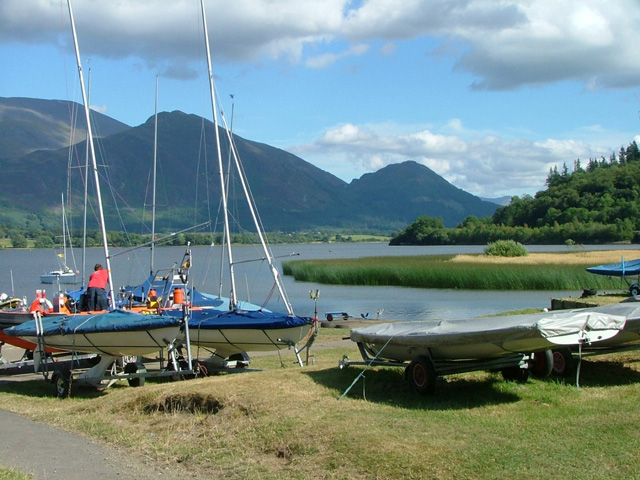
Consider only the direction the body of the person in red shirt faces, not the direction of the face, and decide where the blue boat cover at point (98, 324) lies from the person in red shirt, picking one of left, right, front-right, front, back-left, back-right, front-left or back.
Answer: back

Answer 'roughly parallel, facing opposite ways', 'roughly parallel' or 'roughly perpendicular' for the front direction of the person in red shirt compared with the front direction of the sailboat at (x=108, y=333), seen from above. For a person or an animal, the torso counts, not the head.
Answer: roughly perpendicular

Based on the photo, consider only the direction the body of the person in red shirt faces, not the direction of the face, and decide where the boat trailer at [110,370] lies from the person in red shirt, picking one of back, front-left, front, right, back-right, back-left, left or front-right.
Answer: back

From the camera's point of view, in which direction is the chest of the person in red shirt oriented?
away from the camera

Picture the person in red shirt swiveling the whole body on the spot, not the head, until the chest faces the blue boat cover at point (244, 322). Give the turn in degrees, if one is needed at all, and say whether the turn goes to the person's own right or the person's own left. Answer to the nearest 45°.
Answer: approximately 135° to the person's own right
